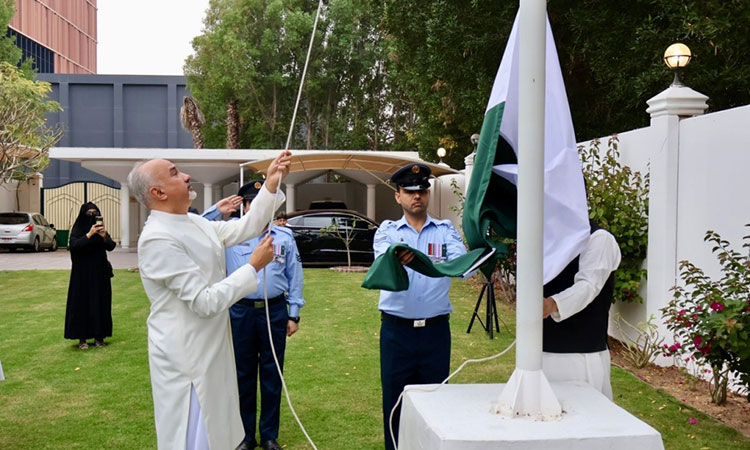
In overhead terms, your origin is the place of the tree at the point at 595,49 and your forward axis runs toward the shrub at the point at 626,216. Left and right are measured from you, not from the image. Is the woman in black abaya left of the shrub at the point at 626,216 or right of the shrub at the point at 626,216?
right

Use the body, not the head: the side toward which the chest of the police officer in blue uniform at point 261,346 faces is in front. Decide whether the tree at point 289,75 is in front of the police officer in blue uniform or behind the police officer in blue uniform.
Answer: behind

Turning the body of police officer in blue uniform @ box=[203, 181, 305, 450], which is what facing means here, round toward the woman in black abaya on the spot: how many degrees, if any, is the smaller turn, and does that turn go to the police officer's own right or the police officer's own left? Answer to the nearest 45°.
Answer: approximately 135° to the police officer's own right

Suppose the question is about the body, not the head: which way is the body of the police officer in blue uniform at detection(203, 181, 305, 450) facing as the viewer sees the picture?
toward the camera

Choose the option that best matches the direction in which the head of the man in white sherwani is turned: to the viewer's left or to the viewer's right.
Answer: to the viewer's right

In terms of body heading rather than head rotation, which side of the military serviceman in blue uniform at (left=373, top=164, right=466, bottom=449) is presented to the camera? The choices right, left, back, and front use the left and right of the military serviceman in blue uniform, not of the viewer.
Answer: front

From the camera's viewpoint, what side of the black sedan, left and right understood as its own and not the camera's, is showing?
right

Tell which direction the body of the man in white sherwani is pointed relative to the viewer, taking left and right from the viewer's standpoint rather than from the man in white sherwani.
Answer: facing to the right of the viewer

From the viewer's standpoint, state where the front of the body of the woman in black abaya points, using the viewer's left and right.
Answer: facing the viewer and to the right of the viewer

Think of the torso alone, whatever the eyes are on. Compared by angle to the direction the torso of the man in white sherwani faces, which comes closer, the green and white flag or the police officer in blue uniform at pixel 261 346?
the green and white flag
